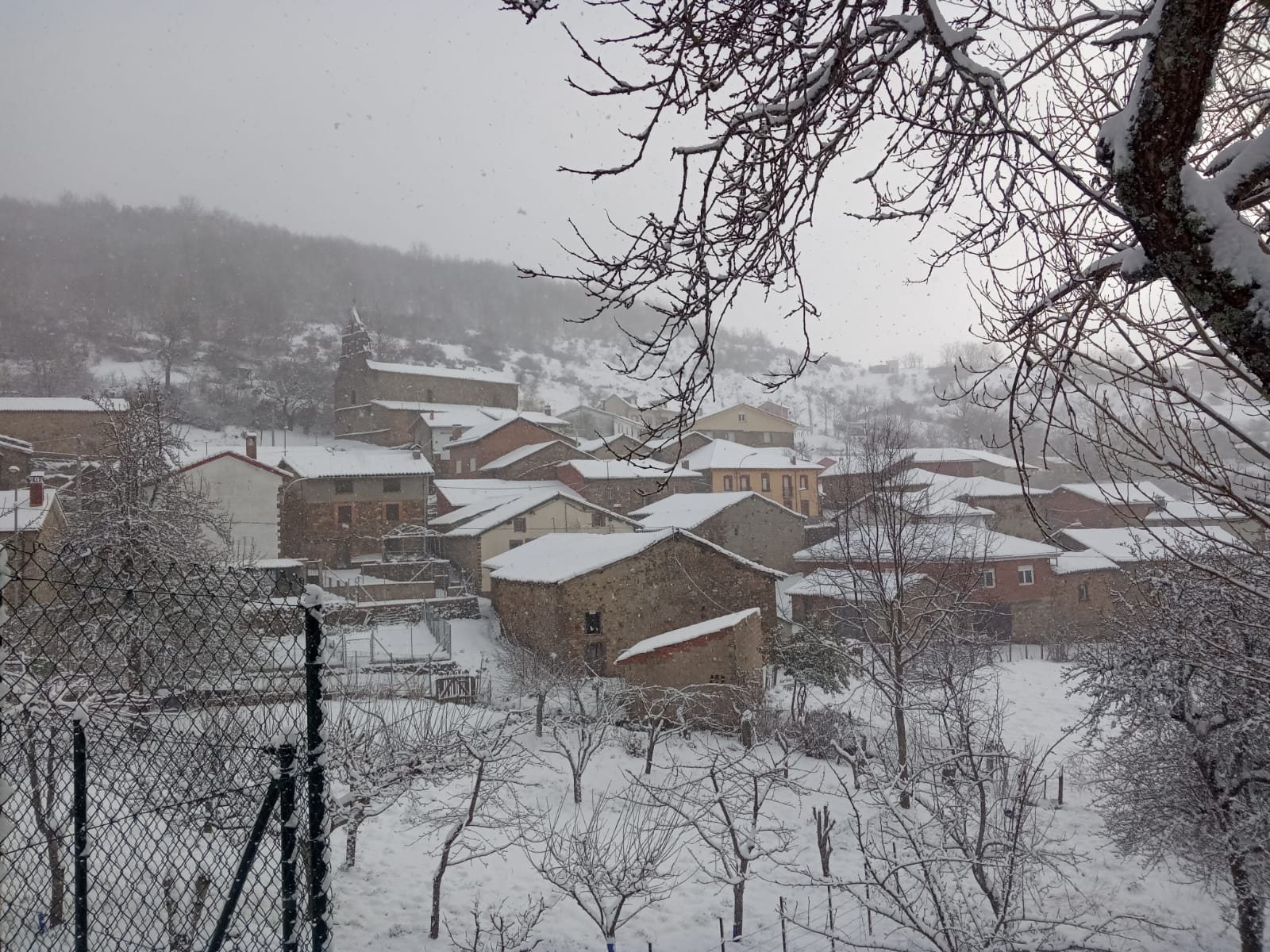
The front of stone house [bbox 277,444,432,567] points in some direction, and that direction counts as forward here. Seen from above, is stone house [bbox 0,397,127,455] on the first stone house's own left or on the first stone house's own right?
on the first stone house's own right

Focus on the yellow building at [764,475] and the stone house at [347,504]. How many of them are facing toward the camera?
2

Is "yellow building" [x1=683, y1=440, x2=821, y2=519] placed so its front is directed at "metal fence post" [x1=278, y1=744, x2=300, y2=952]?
yes

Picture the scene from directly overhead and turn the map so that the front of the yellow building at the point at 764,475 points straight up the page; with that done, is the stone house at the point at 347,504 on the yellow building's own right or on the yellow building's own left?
on the yellow building's own right

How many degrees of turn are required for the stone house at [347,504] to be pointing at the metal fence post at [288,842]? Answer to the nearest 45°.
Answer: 0° — it already faces it

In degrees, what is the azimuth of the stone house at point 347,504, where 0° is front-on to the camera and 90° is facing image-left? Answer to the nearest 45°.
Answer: approximately 0°
